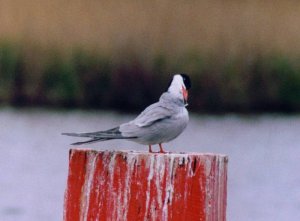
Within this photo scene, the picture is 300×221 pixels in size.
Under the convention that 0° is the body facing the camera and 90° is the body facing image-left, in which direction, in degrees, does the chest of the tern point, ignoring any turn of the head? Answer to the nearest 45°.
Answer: approximately 270°
